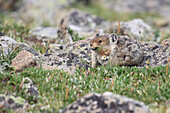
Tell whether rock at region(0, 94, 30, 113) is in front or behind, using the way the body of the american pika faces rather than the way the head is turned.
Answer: in front

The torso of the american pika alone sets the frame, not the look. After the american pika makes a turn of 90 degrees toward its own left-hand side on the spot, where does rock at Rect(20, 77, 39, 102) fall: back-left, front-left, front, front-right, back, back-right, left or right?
front-right

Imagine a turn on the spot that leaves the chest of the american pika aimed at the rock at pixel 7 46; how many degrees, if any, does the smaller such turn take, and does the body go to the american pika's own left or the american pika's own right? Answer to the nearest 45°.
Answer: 0° — it already faces it

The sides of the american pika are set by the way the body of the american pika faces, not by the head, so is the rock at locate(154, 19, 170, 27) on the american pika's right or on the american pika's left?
on the american pika's right

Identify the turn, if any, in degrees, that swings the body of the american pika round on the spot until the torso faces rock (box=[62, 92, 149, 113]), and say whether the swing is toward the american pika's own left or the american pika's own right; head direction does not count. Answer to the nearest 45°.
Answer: approximately 90° to the american pika's own left

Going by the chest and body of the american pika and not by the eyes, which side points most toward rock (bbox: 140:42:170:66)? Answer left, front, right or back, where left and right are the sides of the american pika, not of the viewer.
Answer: back

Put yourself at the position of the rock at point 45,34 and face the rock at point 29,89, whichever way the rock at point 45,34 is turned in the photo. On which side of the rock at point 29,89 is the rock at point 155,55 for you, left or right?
left

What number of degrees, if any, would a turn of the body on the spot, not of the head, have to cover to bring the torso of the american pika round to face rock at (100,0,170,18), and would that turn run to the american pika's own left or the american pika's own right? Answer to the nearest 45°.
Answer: approximately 90° to the american pika's own right

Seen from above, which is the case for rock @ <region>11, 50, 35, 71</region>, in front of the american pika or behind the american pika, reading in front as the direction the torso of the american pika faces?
in front

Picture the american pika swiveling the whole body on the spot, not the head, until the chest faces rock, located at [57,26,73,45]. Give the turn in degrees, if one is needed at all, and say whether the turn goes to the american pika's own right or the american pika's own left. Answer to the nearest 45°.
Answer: approximately 45° to the american pika's own right

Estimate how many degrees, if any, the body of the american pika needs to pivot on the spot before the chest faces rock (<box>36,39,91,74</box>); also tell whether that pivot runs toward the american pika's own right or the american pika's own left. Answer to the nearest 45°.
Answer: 0° — it already faces it

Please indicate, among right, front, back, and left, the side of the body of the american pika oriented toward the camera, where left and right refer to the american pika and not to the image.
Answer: left
